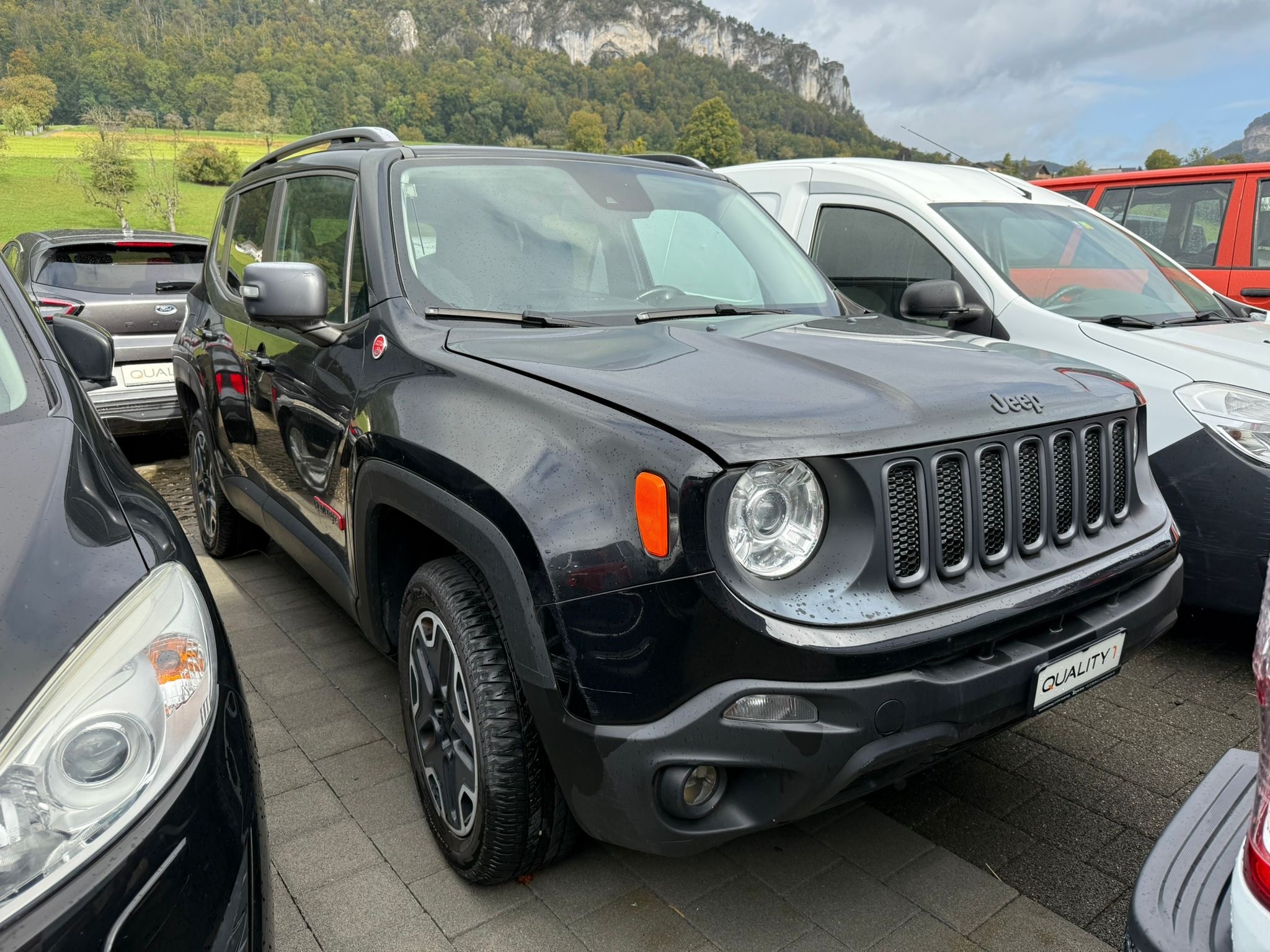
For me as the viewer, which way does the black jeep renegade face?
facing the viewer and to the right of the viewer

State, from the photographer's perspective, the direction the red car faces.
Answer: facing to the right of the viewer

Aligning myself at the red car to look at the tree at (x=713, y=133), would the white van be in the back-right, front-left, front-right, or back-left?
back-left

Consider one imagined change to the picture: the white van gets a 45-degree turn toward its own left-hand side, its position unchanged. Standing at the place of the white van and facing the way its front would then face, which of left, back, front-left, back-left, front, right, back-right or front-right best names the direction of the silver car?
back

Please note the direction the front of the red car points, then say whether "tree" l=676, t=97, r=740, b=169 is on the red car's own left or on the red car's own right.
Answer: on the red car's own left

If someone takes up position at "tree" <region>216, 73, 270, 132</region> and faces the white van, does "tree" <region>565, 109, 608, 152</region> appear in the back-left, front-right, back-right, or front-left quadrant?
front-left

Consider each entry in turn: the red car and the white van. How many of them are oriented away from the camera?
0

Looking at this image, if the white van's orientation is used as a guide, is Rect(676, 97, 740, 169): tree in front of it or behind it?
behind

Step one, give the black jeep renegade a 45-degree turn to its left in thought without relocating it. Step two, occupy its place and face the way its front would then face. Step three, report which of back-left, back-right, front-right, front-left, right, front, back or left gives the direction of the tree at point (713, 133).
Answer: left

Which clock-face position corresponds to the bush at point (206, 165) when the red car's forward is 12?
The bush is roughly at 7 o'clock from the red car.

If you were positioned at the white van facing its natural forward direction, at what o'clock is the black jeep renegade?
The black jeep renegade is roughly at 2 o'clock from the white van.
